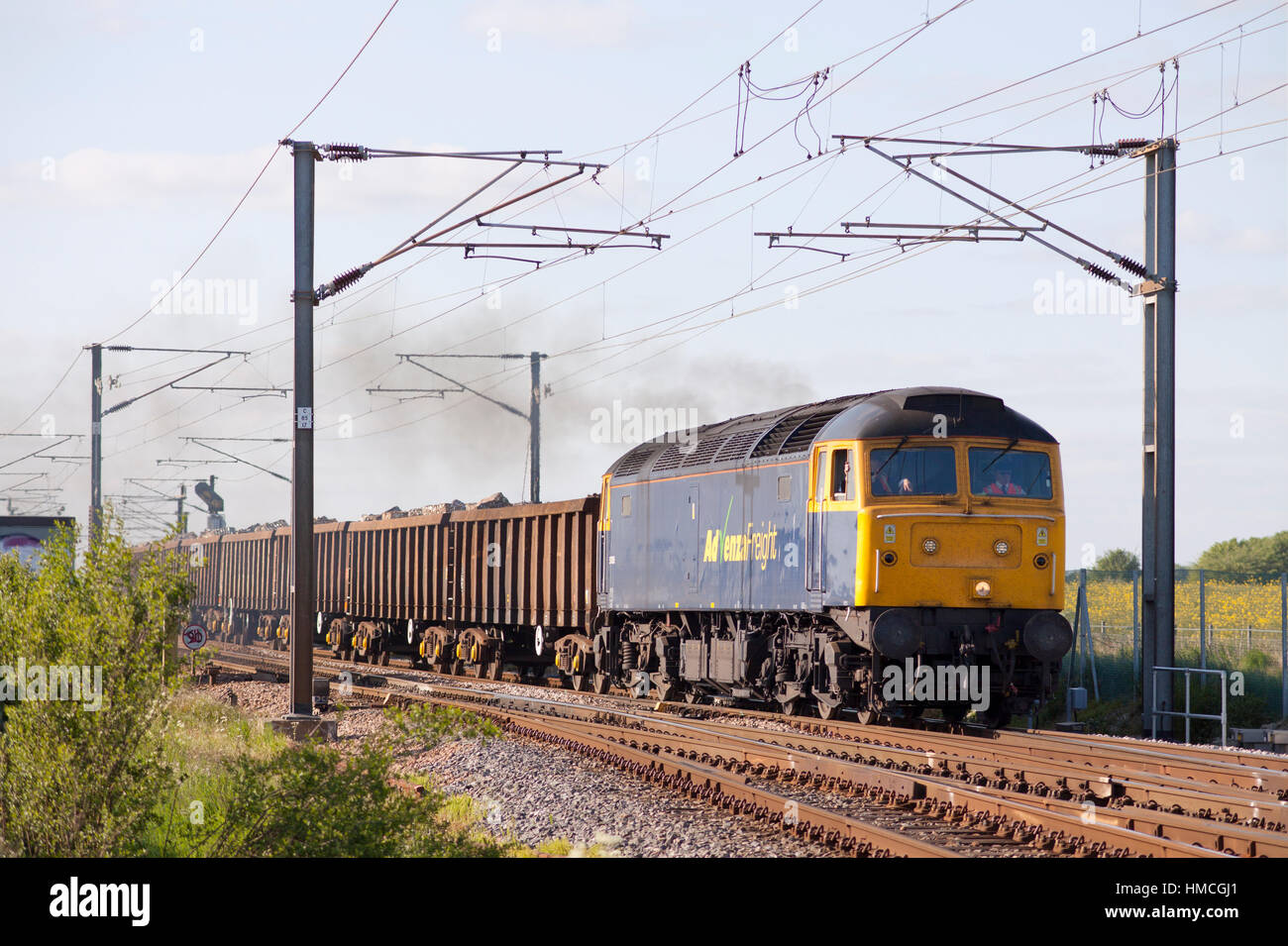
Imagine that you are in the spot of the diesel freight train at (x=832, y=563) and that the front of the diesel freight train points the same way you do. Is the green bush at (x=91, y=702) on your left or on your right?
on your right

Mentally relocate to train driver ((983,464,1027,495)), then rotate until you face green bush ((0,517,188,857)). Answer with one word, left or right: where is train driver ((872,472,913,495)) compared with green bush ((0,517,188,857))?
right

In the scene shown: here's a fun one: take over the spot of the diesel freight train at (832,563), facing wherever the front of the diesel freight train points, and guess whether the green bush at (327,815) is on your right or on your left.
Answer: on your right

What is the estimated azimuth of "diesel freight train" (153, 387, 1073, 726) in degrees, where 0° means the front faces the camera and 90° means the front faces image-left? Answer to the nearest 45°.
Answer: approximately 315°

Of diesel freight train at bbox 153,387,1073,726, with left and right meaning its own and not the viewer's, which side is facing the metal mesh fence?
left
